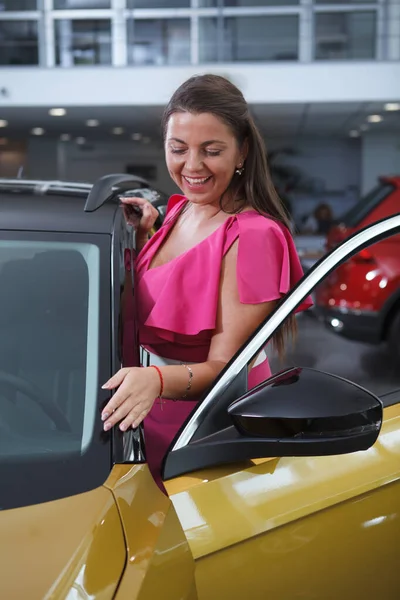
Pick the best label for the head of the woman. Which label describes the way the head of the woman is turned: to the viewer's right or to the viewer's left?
to the viewer's left

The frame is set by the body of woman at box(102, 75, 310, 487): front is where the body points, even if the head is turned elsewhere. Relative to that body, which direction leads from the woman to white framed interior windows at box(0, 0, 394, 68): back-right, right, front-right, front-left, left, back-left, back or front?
back-right

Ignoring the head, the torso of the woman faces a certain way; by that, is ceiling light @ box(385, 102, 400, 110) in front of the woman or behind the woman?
behind

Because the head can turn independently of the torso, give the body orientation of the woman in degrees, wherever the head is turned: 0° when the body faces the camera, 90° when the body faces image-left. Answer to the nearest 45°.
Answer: approximately 45°

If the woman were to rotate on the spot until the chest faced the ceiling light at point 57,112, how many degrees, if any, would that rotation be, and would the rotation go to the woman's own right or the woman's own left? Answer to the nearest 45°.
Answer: approximately 135° to the woman's own right
